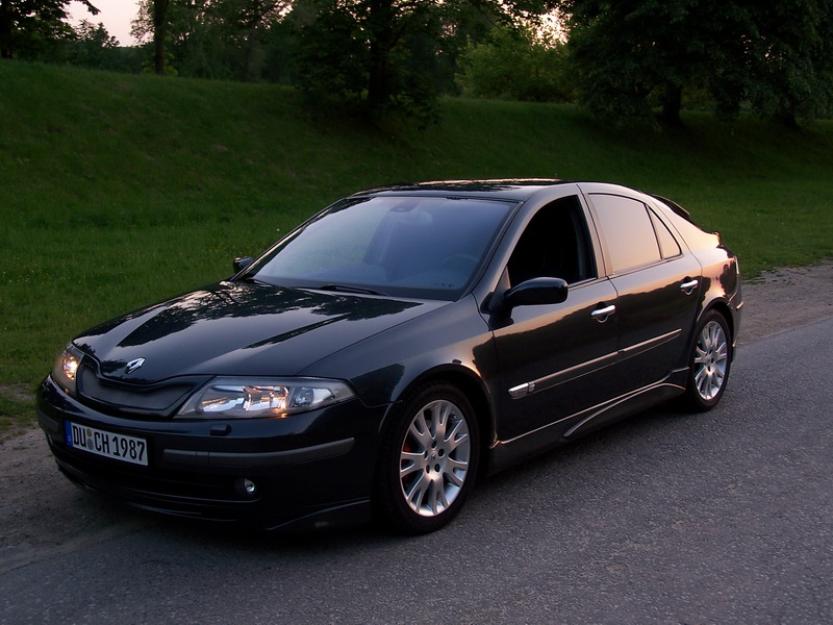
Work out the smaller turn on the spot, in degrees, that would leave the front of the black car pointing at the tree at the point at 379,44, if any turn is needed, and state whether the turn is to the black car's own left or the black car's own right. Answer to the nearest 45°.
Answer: approximately 135° to the black car's own right

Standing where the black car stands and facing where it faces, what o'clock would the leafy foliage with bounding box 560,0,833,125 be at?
The leafy foliage is roughly at 5 o'clock from the black car.

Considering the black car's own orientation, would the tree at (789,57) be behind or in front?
behind

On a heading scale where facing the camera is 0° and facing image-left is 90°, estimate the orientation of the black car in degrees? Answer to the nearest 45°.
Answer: approximately 45°

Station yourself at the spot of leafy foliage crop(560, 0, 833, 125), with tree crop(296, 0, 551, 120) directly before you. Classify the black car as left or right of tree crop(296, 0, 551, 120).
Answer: left

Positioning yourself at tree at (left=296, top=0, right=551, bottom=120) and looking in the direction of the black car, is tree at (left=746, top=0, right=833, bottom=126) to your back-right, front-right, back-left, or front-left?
back-left
